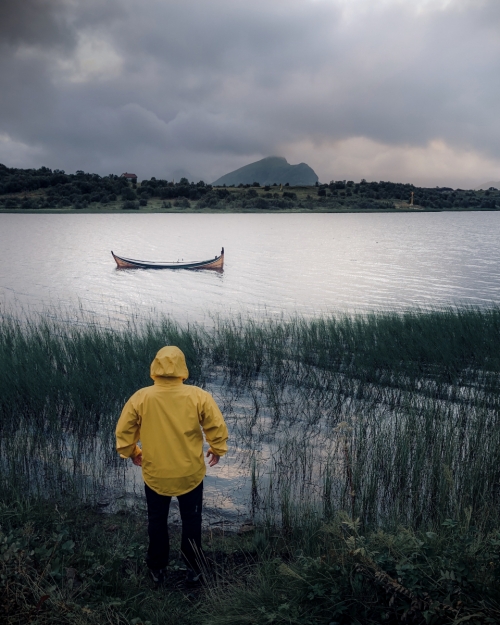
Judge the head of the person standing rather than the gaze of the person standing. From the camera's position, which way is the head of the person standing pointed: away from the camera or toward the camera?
away from the camera

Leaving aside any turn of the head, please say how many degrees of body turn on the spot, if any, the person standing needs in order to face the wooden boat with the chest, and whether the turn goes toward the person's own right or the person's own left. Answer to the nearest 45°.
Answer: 0° — they already face it

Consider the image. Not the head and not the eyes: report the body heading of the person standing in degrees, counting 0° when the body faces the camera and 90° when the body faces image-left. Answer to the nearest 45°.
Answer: approximately 180°

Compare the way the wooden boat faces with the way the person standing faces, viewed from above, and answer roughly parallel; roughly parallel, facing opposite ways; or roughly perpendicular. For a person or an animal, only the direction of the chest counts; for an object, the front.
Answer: roughly perpendicular
